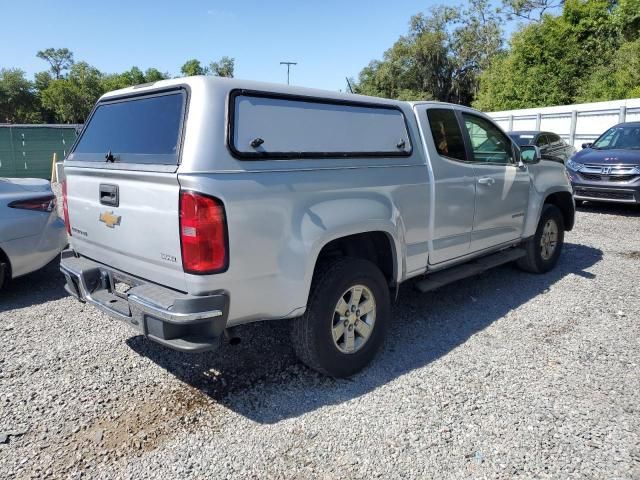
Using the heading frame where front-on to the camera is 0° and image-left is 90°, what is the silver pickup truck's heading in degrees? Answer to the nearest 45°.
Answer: approximately 225°

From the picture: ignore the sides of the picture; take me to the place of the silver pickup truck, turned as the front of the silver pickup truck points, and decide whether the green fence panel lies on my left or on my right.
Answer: on my left

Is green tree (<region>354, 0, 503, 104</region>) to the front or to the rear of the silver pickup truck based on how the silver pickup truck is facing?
to the front

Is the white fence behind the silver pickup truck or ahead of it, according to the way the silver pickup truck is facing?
ahead

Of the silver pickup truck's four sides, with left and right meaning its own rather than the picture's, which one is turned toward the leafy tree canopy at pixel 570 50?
front

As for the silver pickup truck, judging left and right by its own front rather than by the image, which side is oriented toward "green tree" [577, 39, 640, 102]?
front
